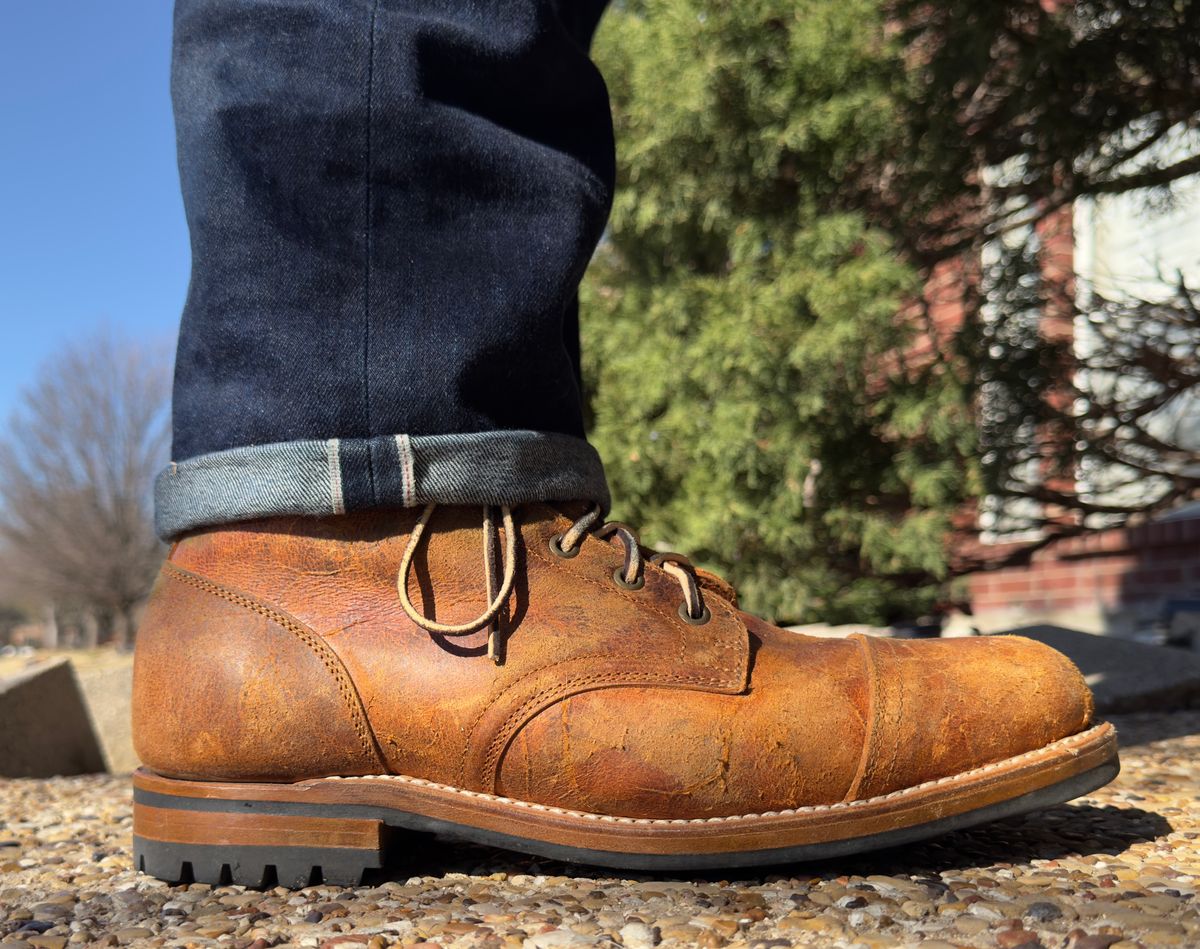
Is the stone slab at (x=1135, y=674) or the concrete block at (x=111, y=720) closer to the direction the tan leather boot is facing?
the stone slab

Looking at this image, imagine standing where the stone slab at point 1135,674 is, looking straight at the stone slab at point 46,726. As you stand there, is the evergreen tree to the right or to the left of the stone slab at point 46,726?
right

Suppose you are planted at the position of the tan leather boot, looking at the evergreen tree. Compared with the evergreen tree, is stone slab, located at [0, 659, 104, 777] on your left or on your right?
left

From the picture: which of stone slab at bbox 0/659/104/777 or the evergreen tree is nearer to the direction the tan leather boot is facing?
the evergreen tree

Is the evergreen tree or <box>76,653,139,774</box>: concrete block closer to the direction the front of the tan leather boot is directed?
the evergreen tree

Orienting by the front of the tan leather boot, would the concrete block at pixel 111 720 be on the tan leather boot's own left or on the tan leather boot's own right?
on the tan leather boot's own left

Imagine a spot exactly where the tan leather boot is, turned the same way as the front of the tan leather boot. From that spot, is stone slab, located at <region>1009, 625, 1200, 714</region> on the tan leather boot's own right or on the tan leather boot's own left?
on the tan leather boot's own left

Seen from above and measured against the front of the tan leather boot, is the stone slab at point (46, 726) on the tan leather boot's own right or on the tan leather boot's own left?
on the tan leather boot's own left

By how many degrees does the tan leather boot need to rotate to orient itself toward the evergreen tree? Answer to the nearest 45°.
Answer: approximately 90° to its left

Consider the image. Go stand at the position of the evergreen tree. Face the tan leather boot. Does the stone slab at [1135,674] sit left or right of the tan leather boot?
left

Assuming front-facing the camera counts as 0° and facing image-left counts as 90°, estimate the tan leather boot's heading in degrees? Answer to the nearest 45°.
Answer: approximately 270°
